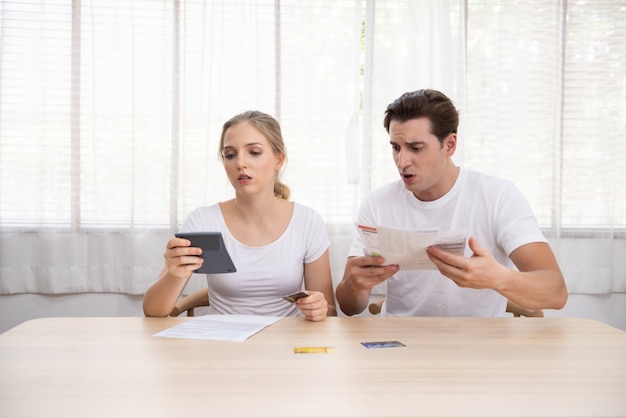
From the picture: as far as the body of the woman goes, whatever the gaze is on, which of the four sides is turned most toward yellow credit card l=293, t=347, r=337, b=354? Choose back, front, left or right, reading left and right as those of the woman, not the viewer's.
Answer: front

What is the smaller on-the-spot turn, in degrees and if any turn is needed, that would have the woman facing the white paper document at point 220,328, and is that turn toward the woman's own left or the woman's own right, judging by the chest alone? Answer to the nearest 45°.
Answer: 0° — they already face it

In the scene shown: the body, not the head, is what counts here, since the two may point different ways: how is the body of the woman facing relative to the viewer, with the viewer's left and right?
facing the viewer

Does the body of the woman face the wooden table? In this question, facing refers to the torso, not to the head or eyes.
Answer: yes
